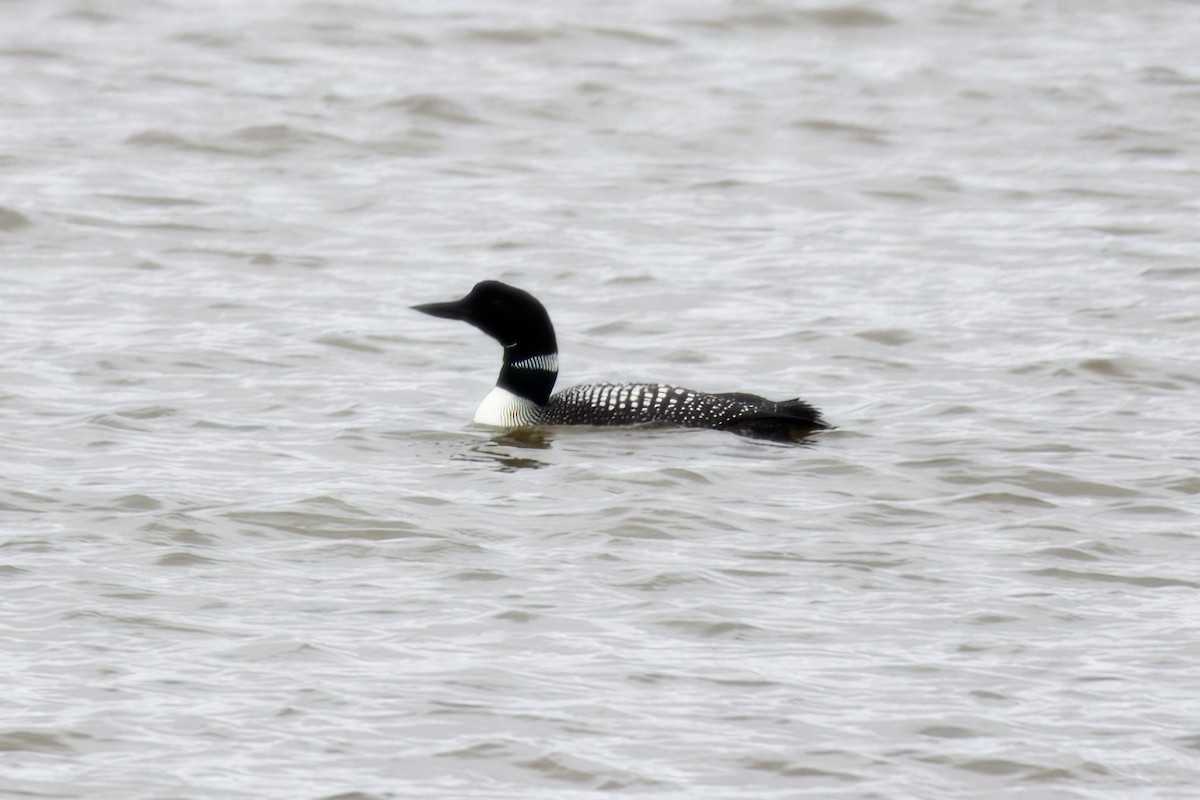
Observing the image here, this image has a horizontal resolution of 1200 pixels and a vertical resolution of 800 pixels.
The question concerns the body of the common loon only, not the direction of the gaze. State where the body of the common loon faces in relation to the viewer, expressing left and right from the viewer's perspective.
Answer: facing to the left of the viewer
